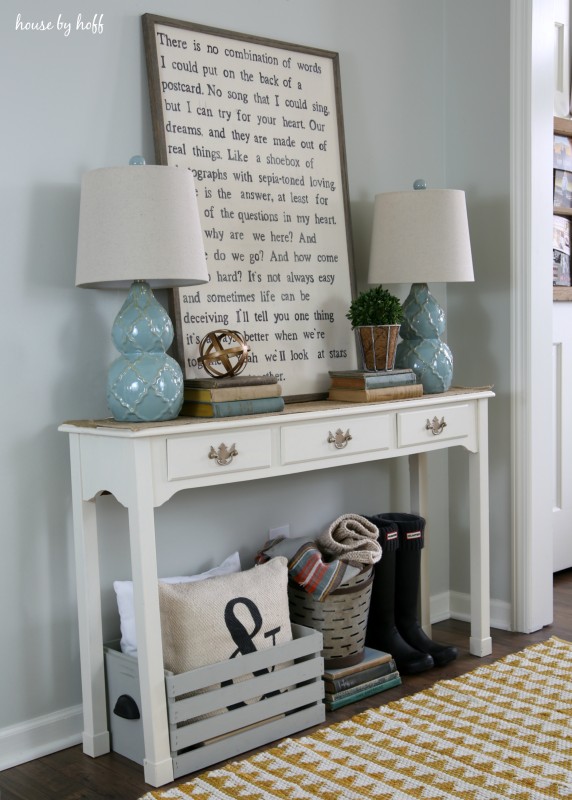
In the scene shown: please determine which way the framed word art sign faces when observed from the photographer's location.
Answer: facing the viewer and to the right of the viewer

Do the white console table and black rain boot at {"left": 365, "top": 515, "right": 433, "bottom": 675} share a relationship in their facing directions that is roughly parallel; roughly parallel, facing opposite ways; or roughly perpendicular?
roughly parallel

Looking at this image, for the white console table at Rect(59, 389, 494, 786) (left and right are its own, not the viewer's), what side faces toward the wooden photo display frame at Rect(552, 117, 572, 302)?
left

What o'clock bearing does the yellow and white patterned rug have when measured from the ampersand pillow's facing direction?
The yellow and white patterned rug is roughly at 11 o'clock from the ampersand pillow.

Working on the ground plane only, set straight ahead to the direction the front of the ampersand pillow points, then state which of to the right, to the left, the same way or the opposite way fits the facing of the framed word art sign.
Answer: the same way

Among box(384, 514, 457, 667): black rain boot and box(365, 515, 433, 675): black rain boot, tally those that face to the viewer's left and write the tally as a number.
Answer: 0

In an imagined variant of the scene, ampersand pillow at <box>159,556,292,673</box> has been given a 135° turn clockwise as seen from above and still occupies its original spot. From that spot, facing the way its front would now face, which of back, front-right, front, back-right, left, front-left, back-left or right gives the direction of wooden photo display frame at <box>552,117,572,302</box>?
back-right

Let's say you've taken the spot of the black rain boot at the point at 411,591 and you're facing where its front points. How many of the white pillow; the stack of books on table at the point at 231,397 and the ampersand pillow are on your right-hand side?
3

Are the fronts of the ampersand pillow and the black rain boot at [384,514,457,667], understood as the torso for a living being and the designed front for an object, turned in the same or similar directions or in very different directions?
same or similar directions

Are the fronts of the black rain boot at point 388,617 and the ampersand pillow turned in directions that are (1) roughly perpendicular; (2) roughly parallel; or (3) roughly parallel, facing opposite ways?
roughly parallel

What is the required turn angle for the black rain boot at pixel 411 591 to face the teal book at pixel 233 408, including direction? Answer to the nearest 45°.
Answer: approximately 90° to its right

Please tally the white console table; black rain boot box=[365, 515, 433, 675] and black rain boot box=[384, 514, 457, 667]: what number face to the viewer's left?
0
